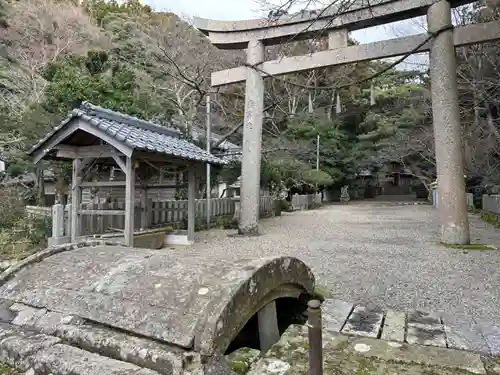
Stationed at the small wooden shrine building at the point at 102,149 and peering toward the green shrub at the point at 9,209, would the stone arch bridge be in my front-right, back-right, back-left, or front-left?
back-left

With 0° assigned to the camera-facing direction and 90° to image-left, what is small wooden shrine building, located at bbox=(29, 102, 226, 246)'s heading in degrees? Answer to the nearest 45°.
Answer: approximately 315°

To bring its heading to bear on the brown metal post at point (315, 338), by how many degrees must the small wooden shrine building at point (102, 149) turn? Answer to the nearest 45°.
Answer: approximately 45° to its right

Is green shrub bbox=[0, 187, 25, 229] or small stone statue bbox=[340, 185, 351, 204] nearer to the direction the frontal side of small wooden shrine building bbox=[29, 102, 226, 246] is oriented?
the small stone statue

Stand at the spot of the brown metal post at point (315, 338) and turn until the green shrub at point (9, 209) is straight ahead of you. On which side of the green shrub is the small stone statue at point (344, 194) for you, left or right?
right

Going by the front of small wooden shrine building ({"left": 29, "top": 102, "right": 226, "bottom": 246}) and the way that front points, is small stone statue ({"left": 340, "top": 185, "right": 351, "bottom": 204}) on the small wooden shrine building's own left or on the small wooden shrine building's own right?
on the small wooden shrine building's own left

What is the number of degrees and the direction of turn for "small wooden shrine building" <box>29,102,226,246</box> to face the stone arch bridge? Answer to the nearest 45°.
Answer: approximately 45° to its right
